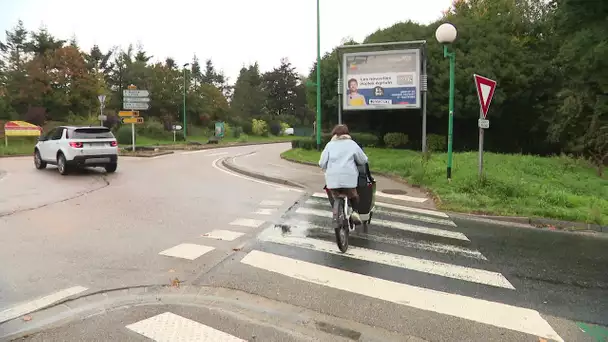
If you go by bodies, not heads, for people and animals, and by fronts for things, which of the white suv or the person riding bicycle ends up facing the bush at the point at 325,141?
the person riding bicycle

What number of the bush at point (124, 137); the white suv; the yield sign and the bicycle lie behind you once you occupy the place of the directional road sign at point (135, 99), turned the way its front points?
1

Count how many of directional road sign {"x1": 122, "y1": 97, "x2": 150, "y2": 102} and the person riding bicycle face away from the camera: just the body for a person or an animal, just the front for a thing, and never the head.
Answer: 1

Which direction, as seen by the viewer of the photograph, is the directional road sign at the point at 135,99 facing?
facing the viewer

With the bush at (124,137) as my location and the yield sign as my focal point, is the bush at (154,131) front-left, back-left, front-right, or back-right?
back-left

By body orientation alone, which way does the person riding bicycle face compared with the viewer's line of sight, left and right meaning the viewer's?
facing away from the viewer

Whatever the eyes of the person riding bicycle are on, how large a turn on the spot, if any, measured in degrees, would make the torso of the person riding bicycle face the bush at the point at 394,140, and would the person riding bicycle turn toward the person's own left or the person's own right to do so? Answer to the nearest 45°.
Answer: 0° — they already face it

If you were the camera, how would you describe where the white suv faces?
facing away from the viewer and to the left of the viewer

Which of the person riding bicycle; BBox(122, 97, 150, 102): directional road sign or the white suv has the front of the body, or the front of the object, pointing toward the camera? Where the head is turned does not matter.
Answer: the directional road sign

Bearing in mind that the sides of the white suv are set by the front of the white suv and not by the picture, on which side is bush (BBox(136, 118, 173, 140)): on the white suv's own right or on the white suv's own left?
on the white suv's own right

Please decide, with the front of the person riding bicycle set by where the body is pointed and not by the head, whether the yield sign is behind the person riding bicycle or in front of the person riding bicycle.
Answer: in front

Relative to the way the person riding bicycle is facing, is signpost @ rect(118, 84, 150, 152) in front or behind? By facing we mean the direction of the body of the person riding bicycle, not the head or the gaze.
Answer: in front

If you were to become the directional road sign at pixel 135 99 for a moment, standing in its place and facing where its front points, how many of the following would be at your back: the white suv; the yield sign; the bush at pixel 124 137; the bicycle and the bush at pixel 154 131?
2

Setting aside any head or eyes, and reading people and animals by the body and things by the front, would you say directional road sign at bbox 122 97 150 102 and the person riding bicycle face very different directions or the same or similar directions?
very different directions

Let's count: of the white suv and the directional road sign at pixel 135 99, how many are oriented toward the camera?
1

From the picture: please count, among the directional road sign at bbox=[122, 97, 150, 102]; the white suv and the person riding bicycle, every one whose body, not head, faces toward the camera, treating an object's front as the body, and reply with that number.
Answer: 1

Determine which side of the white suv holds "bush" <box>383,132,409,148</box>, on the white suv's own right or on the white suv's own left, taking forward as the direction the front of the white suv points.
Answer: on the white suv's own right

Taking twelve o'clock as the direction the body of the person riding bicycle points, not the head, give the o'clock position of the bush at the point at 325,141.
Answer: The bush is roughly at 12 o'clock from the person riding bicycle.
